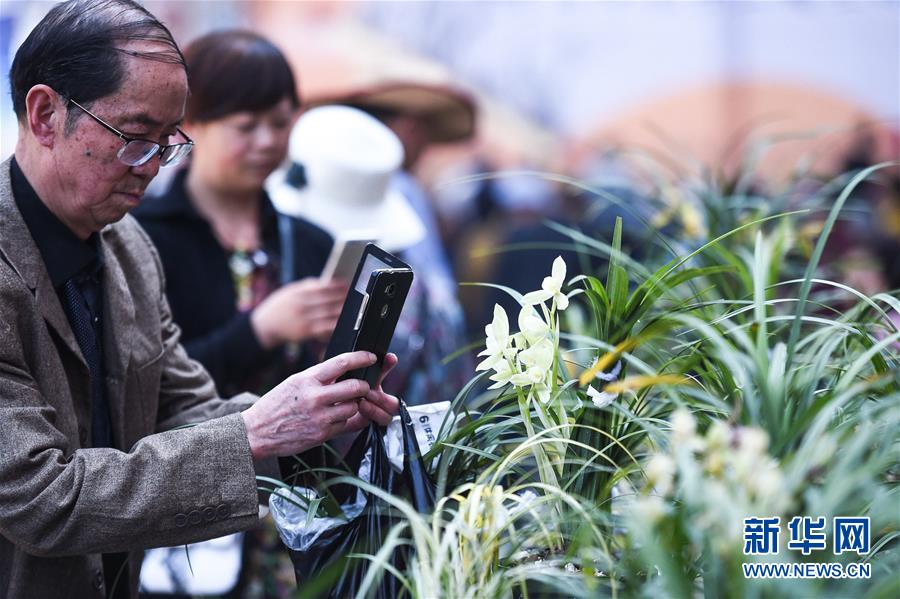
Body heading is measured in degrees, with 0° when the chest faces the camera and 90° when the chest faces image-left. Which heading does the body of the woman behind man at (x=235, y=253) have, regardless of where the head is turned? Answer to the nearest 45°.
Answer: approximately 315°

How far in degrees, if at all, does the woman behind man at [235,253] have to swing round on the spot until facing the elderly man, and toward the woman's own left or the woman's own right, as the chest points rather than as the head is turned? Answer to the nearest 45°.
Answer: approximately 45° to the woman's own right

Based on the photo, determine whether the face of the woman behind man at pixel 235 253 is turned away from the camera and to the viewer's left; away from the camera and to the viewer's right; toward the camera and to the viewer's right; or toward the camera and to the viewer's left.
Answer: toward the camera and to the viewer's right
